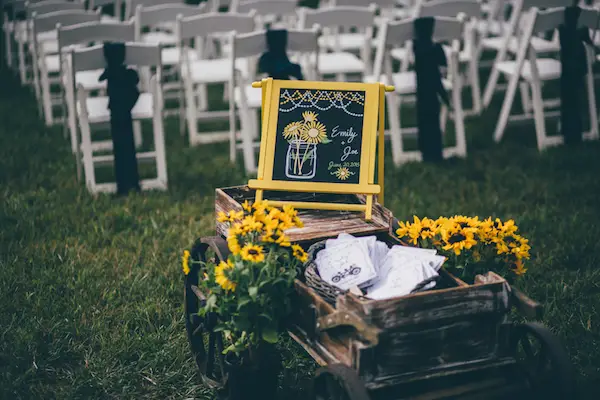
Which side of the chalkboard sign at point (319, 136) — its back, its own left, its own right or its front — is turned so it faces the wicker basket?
front

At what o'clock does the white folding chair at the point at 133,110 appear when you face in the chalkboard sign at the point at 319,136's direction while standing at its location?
The white folding chair is roughly at 5 o'clock from the chalkboard sign.

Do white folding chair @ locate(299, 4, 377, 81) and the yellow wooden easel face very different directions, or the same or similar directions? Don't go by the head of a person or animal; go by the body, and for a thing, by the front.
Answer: very different directions

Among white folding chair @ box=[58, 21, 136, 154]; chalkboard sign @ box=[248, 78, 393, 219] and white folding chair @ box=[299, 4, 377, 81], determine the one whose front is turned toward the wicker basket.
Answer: the chalkboard sign

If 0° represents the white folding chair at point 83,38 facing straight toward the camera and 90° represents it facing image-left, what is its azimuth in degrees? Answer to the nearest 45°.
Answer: approximately 180°

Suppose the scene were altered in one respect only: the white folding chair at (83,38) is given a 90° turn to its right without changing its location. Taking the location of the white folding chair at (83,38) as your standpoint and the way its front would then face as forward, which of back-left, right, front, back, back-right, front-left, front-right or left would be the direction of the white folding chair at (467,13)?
front

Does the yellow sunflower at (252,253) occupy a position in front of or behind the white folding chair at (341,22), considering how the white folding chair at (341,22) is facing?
behind

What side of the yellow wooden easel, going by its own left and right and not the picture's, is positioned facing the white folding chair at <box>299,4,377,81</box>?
back

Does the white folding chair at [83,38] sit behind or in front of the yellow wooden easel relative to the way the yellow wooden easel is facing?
behind

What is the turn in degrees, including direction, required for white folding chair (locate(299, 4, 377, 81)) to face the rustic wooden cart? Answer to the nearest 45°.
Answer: approximately 180°

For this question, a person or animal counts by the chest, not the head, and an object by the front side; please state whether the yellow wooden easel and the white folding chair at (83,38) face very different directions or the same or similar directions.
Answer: very different directions

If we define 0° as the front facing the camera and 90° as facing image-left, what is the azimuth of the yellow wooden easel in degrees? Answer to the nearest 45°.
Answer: approximately 0°

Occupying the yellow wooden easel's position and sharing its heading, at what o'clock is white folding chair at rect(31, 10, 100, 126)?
The white folding chair is roughly at 5 o'clock from the yellow wooden easel.

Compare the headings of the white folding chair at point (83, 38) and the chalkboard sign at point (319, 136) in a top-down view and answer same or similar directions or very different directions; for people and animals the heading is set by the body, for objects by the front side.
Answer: very different directions

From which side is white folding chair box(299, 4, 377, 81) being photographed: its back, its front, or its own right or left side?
back
